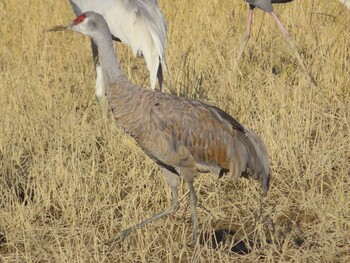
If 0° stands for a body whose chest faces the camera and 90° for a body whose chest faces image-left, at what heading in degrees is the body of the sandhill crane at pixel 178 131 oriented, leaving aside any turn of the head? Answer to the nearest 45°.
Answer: approximately 90°
